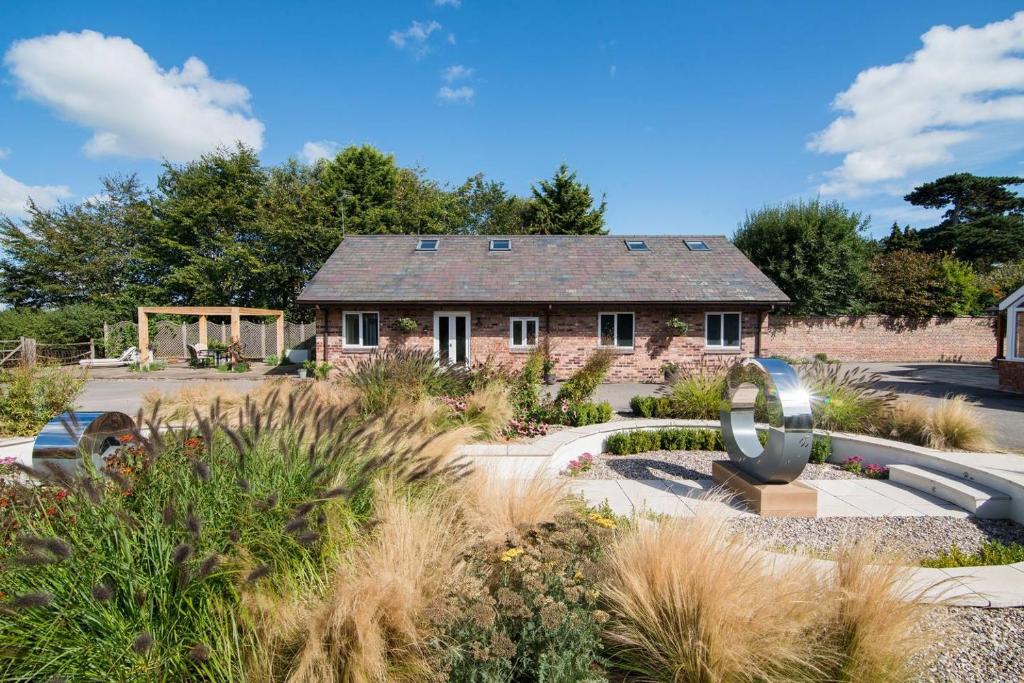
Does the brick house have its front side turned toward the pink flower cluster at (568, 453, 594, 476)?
yes

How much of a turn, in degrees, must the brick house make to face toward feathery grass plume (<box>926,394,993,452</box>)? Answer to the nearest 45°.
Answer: approximately 45° to its left

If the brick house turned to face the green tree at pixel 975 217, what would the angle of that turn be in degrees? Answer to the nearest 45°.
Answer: approximately 135° to its left

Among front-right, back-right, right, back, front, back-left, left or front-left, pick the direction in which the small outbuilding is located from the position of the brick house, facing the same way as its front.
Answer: left

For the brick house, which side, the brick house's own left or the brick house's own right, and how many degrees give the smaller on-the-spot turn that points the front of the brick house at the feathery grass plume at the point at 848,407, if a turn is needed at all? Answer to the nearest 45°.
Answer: approximately 45° to the brick house's own left

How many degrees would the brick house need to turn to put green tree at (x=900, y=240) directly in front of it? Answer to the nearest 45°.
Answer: approximately 135° to its left

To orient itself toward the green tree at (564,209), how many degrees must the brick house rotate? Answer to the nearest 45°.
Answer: approximately 180°

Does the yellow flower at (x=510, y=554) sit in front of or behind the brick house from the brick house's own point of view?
in front

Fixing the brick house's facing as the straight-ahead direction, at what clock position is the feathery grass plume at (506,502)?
The feathery grass plume is roughly at 12 o'clock from the brick house.

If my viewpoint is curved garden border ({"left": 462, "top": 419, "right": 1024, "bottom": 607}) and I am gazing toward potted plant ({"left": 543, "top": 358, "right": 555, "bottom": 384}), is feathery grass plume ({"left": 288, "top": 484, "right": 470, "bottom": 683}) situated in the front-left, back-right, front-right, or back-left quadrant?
back-left

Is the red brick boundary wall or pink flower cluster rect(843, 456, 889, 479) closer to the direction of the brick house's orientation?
the pink flower cluster

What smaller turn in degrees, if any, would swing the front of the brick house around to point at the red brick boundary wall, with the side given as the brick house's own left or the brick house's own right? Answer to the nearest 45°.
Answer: approximately 135° to the brick house's own left

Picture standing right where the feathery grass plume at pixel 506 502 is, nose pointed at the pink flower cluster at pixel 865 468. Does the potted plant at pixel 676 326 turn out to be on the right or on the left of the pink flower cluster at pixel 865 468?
left
